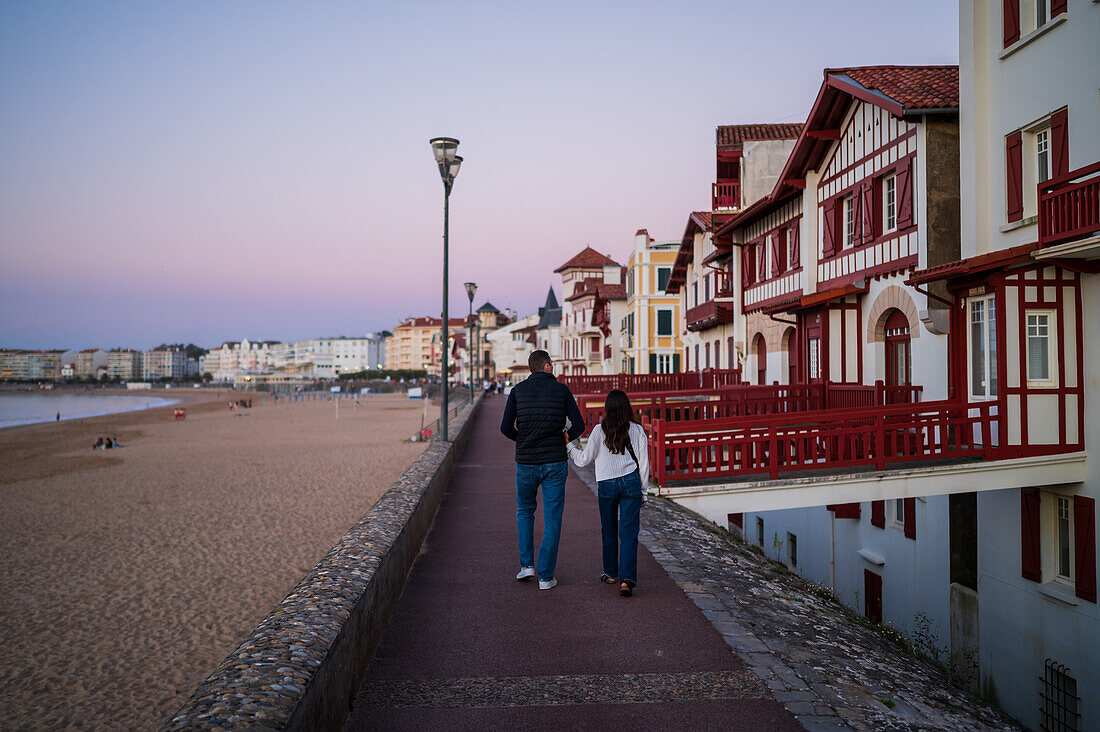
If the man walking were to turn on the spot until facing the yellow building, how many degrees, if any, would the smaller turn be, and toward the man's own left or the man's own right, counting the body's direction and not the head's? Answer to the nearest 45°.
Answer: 0° — they already face it

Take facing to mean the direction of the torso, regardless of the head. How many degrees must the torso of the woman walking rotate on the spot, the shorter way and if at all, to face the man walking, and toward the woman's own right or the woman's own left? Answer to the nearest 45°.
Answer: approximately 90° to the woman's own left

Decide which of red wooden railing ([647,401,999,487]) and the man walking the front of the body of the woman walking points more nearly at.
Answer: the red wooden railing

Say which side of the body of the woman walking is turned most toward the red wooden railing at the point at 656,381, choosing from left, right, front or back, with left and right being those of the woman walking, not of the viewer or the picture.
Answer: front

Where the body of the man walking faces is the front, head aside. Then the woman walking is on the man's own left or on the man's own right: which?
on the man's own right

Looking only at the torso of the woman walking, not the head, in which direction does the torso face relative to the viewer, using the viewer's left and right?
facing away from the viewer

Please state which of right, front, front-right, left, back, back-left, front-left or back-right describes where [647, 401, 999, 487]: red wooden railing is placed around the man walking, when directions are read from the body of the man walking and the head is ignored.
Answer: front-right

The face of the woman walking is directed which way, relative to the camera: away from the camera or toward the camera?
away from the camera

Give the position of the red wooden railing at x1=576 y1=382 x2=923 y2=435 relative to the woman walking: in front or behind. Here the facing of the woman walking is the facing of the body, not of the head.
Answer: in front

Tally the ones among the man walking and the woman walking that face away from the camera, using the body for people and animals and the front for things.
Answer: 2

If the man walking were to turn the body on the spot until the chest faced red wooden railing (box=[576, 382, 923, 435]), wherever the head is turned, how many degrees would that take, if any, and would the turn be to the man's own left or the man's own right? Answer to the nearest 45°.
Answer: approximately 45° to the man's own right

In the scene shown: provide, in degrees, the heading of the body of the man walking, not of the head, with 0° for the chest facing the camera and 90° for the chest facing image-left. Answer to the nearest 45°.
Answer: approximately 180°
